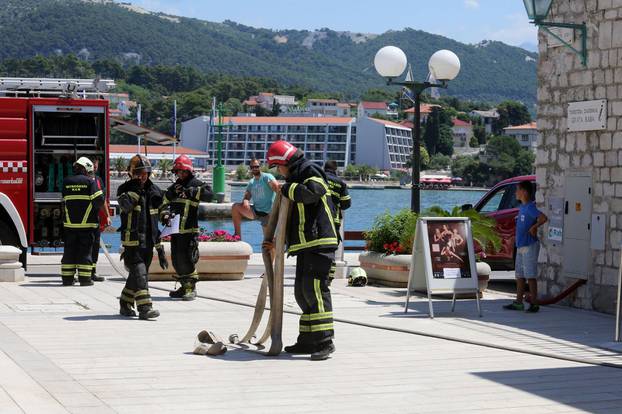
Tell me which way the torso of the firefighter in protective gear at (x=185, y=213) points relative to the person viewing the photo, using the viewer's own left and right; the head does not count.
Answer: facing the viewer and to the left of the viewer

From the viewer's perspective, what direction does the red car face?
to the viewer's left

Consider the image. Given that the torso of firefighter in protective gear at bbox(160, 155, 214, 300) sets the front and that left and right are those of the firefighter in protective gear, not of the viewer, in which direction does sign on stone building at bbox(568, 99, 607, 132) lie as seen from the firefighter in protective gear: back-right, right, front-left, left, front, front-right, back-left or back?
back-left

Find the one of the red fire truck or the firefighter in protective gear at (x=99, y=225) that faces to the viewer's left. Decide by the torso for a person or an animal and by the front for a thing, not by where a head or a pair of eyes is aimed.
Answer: the red fire truck

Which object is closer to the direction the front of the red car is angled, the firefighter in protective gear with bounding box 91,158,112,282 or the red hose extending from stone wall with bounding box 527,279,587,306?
the firefighter in protective gear

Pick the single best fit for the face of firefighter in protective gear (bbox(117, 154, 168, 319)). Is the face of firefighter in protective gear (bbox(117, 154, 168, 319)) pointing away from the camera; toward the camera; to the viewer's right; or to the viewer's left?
toward the camera

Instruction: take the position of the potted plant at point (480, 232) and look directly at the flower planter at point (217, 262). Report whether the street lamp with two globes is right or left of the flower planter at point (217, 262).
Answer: right

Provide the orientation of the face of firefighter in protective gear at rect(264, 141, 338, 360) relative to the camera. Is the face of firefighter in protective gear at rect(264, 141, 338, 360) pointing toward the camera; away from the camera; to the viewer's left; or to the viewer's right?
to the viewer's left

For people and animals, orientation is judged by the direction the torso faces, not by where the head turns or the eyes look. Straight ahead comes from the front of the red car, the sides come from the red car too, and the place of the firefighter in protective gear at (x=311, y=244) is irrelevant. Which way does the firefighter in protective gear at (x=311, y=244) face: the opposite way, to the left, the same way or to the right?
the same way

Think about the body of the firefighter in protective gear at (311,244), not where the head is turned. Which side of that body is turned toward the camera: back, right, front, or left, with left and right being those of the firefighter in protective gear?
left
